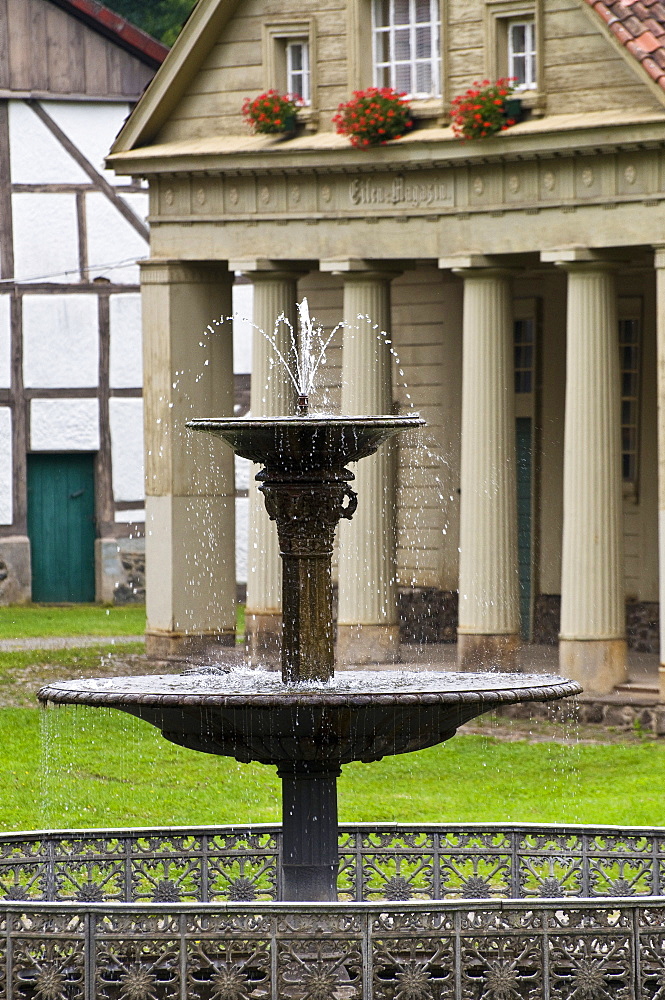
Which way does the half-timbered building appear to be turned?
toward the camera

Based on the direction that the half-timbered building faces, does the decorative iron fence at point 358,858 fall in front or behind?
in front

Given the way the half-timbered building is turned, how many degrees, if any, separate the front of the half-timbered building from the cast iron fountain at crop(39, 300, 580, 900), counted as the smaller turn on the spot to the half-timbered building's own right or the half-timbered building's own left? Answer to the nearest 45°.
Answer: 0° — it already faces it

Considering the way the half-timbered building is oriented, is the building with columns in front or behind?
in front

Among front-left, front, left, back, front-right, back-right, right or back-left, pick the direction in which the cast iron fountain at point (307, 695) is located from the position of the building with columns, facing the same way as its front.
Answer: front-left

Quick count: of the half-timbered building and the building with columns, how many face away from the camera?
0

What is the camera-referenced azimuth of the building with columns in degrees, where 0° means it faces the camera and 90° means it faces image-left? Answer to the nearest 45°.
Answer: approximately 45°

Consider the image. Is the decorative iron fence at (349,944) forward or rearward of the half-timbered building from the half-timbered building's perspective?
forward

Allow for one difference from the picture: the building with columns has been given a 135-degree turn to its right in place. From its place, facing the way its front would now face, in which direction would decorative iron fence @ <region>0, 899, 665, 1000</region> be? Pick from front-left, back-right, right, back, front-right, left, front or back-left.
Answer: back

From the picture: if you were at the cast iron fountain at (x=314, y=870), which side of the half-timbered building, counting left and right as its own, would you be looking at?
front
